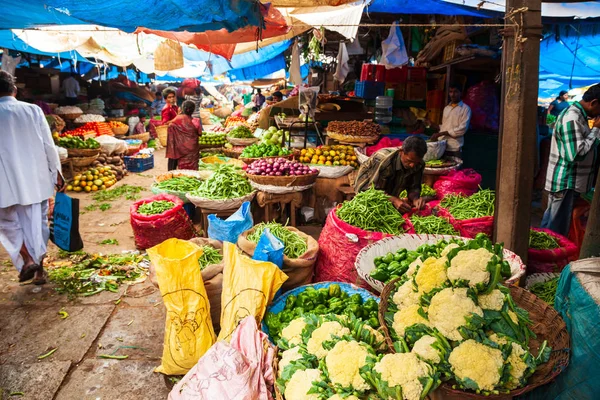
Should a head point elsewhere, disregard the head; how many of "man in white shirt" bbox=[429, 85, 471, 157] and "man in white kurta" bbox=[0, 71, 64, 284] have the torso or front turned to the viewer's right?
0

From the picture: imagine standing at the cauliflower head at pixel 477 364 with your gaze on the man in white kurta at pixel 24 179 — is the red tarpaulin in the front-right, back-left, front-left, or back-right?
front-right

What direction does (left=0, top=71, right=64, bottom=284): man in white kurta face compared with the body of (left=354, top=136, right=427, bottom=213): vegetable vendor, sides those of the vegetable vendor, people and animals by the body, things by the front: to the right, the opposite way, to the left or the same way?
the opposite way

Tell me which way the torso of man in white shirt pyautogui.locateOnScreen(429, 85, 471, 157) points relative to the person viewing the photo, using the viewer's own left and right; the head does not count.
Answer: facing the viewer and to the left of the viewer

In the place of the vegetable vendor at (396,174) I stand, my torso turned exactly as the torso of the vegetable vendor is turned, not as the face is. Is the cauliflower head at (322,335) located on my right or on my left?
on my right

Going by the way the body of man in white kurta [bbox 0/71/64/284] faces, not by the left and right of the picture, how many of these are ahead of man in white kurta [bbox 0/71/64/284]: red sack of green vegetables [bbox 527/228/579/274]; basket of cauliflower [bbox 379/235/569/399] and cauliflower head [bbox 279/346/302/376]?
0

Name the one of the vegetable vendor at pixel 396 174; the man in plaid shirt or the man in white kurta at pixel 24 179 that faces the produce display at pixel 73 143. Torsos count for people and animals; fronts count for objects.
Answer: the man in white kurta

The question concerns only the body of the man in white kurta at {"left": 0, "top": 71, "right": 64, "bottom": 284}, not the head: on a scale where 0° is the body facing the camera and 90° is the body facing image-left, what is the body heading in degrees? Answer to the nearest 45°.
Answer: approximately 180°

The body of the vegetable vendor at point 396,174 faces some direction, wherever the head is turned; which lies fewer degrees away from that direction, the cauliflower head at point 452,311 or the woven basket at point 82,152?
the cauliflower head

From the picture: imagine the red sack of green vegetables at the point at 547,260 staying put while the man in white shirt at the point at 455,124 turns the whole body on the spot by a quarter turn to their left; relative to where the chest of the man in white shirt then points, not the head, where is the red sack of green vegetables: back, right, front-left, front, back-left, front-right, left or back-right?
front-right
